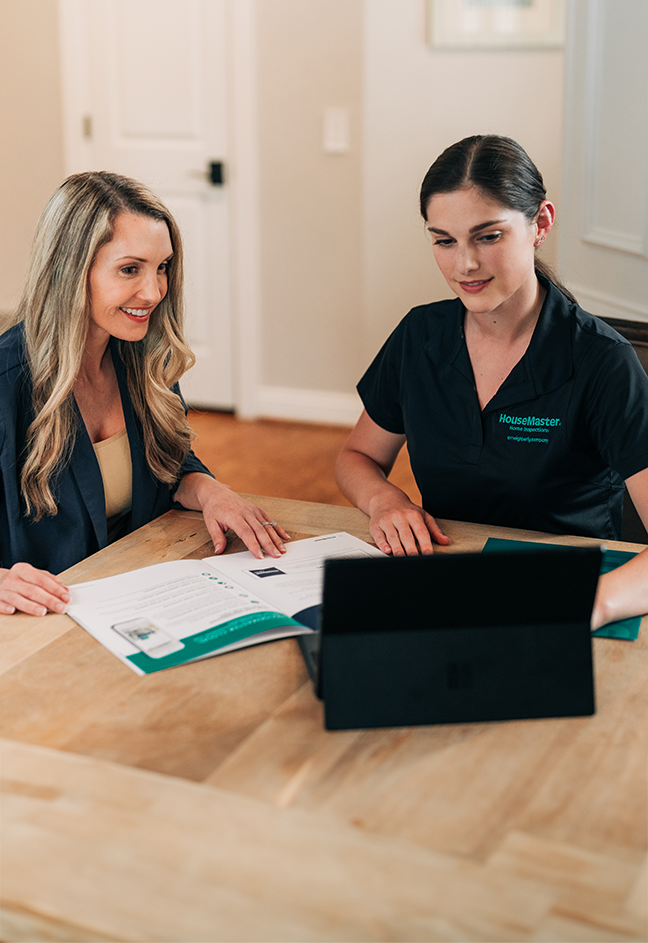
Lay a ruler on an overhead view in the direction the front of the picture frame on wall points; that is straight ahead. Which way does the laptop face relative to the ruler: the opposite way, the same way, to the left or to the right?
the opposite way

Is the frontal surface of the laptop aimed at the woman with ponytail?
yes

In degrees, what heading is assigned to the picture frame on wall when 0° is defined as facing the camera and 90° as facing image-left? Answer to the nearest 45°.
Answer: approximately 0°

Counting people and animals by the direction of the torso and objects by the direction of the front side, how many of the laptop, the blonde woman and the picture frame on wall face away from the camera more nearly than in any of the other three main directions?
1

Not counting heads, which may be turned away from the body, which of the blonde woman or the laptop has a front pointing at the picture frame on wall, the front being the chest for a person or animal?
the laptop

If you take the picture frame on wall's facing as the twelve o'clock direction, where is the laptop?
The laptop is roughly at 12 o'clock from the picture frame on wall.

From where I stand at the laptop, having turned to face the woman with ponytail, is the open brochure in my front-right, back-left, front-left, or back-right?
front-left

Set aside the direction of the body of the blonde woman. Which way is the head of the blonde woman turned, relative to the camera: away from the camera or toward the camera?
toward the camera

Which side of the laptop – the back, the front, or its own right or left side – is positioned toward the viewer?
back

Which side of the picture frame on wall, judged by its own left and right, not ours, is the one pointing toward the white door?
right

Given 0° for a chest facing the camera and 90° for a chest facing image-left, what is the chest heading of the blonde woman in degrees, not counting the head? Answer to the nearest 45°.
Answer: approximately 315°

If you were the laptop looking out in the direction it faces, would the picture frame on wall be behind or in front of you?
in front

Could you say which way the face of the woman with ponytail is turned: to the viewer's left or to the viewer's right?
to the viewer's left

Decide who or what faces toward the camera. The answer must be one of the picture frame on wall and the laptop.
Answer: the picture frame on wall

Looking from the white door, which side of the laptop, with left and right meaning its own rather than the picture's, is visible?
front

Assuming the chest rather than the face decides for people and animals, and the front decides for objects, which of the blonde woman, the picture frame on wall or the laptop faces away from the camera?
the laptop
